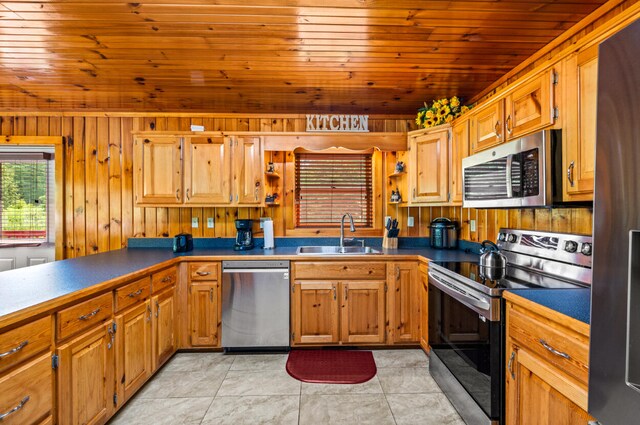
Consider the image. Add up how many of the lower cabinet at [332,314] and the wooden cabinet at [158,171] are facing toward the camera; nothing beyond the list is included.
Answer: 2

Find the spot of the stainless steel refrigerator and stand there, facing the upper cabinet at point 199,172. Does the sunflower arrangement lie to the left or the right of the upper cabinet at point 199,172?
right

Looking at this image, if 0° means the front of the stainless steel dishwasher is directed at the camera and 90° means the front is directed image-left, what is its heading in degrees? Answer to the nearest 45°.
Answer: approximately 0°

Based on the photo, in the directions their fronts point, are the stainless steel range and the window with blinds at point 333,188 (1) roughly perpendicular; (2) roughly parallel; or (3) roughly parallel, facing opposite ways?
roughly perpendicular

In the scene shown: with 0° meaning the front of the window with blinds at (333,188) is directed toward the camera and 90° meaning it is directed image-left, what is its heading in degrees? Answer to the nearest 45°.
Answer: approximately 0°

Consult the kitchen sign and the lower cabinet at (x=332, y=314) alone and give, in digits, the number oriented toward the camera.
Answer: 2

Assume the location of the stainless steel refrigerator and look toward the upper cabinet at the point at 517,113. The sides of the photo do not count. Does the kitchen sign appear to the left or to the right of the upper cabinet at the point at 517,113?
left
